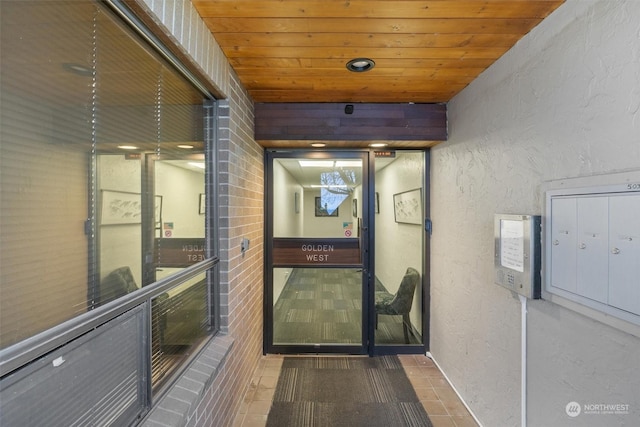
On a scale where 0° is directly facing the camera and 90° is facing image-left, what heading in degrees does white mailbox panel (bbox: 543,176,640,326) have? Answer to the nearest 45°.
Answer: approximately 45°

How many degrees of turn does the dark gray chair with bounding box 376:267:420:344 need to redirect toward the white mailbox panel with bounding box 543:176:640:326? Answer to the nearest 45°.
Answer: approximately 90° to its left

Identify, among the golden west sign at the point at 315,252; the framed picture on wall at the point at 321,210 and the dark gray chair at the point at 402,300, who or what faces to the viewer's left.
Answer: the dark gray chair

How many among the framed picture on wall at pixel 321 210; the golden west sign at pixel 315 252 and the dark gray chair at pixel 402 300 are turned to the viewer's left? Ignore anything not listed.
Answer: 1

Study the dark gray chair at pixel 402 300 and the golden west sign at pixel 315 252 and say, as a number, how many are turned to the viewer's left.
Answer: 1

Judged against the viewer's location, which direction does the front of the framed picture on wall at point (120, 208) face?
facing the viewer and to the right of the viewer

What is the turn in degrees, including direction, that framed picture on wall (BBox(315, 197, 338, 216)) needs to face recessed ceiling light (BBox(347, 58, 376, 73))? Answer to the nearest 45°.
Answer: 0° — it already faces it

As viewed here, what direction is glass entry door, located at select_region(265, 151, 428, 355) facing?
toward the camera

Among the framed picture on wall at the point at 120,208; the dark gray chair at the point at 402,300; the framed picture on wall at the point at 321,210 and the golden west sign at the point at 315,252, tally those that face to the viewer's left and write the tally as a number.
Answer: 1

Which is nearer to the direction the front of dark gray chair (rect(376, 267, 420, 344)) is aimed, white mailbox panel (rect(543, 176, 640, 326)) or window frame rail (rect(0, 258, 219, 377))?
the window frame rail

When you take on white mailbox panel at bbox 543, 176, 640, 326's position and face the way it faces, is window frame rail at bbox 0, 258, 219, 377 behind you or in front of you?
in front

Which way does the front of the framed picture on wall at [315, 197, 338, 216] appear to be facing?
toward the camera

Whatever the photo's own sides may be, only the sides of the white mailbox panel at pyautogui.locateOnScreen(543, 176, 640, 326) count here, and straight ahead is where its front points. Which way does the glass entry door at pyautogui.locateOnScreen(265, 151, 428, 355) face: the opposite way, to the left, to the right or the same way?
to the left

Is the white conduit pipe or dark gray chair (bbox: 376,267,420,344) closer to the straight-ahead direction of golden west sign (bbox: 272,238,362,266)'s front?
the white conduit pipe

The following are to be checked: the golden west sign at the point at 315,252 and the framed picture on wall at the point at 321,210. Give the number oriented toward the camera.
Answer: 2
